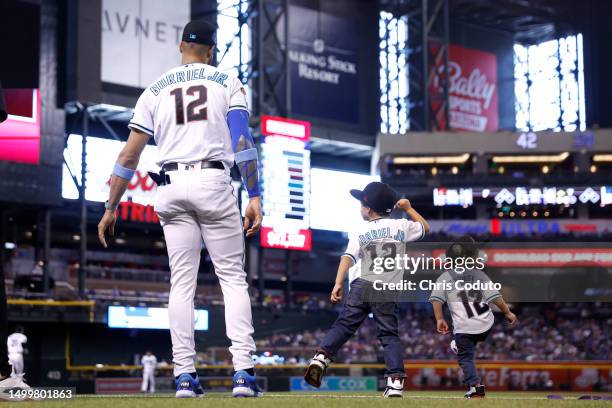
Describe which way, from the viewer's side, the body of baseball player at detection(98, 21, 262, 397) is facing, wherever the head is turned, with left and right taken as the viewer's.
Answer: facing away from the viewer

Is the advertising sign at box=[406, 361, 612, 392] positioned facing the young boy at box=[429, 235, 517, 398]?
yes

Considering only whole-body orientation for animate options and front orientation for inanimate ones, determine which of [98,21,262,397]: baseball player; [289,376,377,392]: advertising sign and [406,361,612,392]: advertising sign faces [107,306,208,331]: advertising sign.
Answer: the baseball player

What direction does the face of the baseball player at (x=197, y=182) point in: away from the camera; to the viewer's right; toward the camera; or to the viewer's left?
away from the camera

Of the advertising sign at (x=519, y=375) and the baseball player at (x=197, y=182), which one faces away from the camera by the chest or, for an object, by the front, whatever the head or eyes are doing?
the baseball player

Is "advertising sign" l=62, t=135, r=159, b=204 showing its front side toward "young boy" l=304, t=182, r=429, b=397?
yes

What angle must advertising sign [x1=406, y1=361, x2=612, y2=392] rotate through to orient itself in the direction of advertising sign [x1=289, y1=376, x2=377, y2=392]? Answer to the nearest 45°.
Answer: approximately 90° to its right

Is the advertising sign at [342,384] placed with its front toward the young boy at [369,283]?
yes
